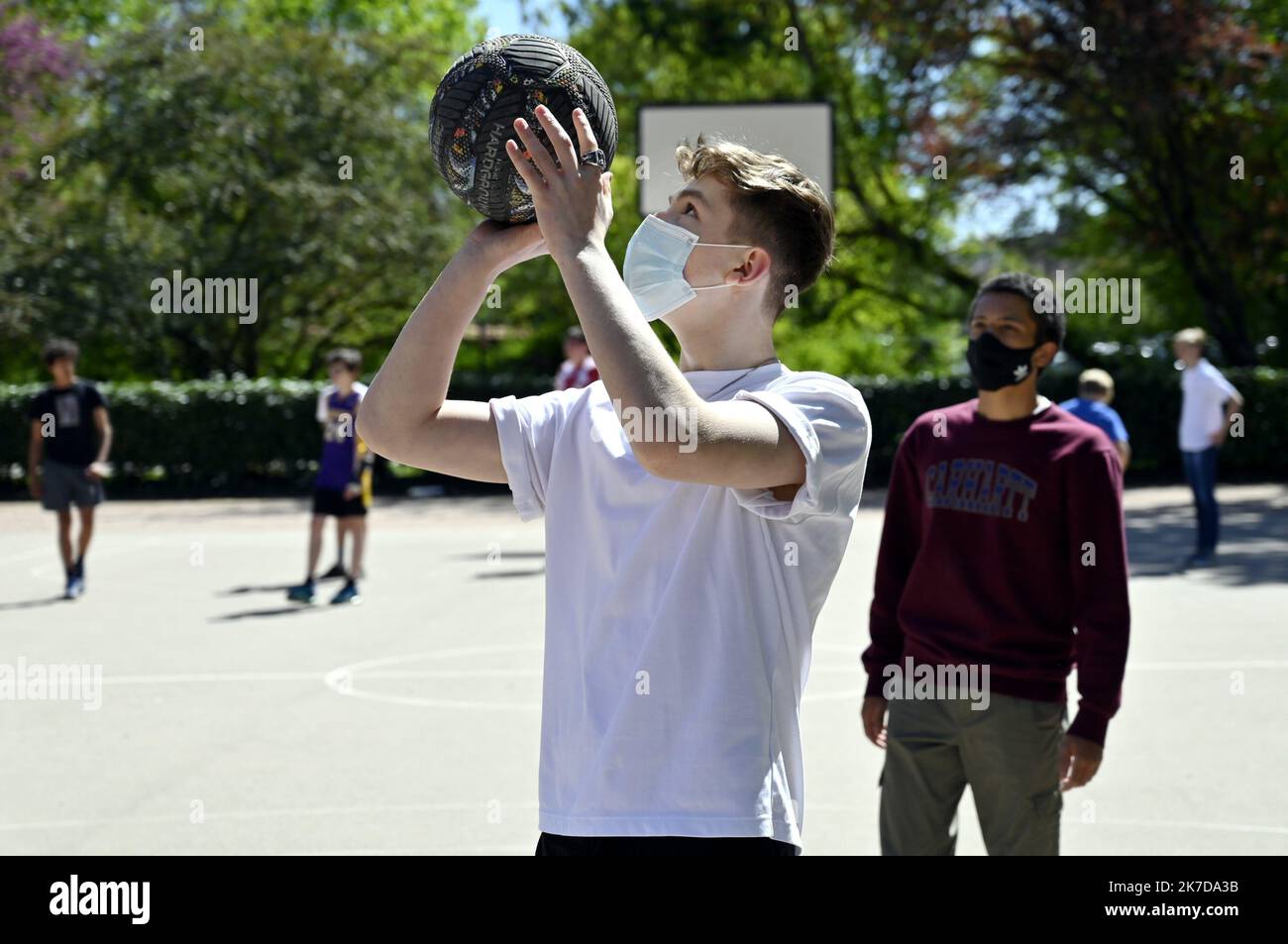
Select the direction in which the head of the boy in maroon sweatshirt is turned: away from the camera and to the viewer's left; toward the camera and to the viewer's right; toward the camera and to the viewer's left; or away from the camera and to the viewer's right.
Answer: toward the camera and to the viewer's left

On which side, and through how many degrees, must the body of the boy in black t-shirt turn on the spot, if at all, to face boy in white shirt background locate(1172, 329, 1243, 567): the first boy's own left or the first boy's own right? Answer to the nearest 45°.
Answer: approximately 90° to the first boy's own left
